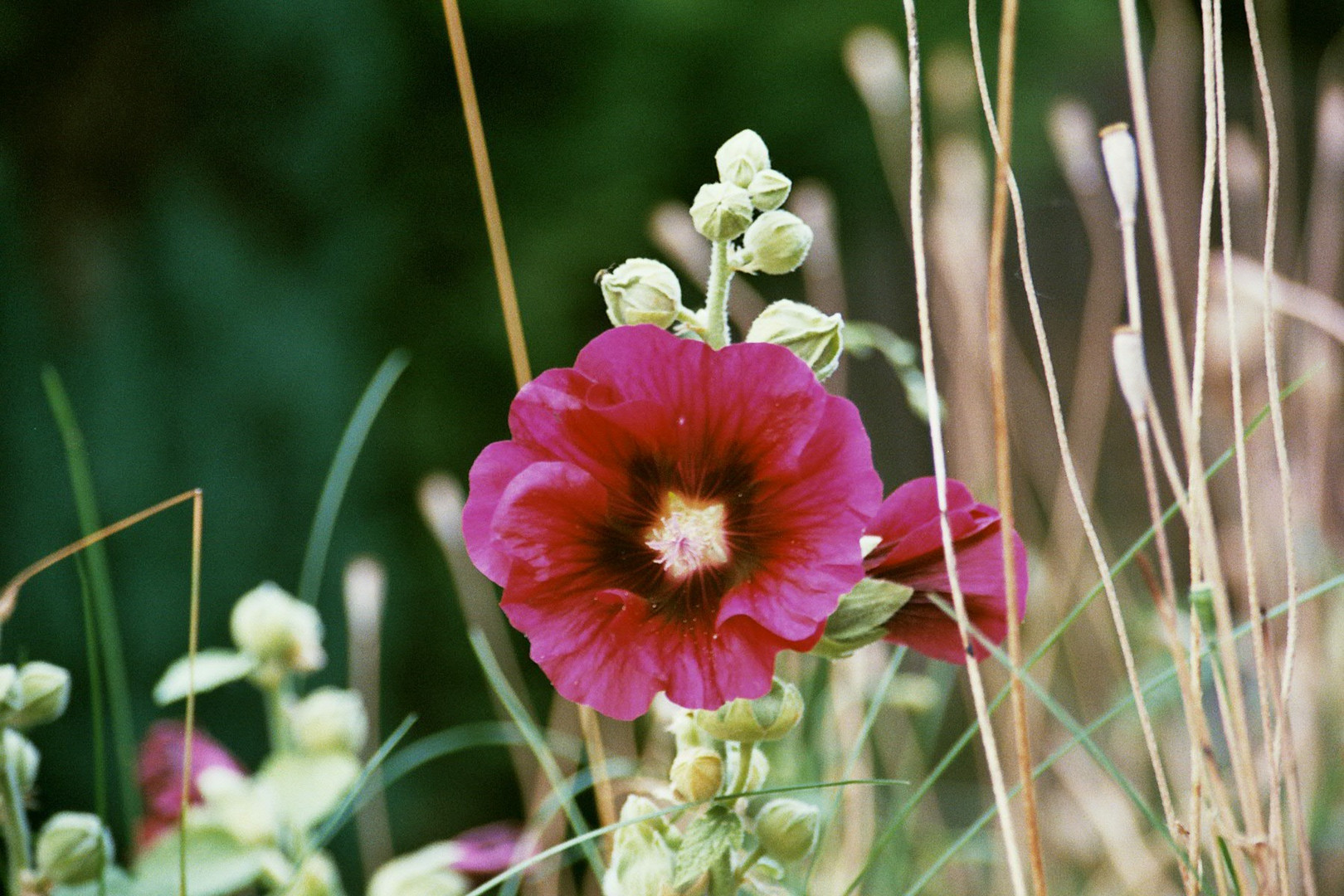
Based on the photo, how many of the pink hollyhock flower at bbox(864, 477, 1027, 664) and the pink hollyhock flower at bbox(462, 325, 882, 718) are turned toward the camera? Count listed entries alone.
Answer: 1

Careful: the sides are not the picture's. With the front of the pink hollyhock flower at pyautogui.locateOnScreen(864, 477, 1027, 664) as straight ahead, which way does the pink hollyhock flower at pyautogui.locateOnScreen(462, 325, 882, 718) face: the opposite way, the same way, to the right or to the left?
to the right

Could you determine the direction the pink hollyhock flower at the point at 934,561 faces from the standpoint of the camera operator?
facing to the right of the viewer

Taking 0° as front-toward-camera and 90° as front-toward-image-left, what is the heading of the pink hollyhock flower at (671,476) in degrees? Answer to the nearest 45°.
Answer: approximately 0°

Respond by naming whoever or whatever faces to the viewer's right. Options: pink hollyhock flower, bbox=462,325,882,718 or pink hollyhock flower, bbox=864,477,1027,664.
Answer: pink hollyhock flower, bbox=864,477,1027,664
